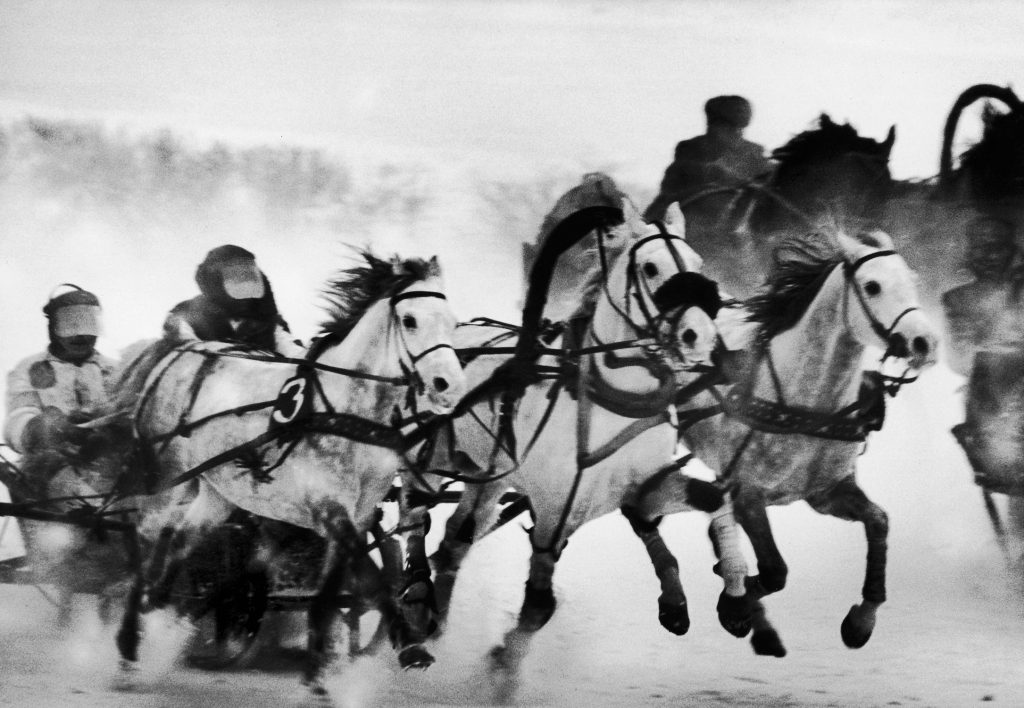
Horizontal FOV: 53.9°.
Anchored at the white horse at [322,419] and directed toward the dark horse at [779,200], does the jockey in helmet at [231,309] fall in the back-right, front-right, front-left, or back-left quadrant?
back-left

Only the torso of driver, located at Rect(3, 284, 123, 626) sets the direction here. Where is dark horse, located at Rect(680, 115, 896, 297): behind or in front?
in front

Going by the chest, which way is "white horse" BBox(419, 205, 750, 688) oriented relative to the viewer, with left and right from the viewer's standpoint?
facing the viewer and to the right of the viewer

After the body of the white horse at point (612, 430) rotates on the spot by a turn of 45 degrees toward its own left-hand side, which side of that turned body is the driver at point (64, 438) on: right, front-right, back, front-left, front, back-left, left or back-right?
back

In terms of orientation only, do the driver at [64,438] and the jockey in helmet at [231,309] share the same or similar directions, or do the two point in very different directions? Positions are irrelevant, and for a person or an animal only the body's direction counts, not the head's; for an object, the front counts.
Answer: same or similar directions

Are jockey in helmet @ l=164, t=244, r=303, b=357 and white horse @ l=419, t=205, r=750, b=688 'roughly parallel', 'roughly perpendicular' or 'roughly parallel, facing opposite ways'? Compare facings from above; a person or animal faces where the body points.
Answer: roughly parallel

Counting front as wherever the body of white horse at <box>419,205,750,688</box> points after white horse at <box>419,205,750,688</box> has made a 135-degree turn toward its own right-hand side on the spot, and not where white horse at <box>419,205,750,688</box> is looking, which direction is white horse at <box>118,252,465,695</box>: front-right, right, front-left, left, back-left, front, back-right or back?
front

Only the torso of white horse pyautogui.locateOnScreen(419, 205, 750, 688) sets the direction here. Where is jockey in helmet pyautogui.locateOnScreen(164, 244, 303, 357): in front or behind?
behind

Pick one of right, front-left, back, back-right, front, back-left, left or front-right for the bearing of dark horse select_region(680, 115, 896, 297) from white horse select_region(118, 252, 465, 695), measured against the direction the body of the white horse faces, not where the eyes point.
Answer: front-left

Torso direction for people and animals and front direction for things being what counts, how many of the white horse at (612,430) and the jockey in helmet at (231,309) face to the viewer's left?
0

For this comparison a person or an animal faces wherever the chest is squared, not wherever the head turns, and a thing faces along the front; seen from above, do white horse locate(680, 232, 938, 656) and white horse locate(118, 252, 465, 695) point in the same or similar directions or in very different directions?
same or similar directions

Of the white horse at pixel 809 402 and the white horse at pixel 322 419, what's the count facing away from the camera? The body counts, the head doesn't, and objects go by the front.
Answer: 0

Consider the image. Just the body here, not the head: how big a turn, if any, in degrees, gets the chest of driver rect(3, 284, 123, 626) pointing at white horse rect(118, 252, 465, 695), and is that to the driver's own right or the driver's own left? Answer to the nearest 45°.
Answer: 0° — they already face it

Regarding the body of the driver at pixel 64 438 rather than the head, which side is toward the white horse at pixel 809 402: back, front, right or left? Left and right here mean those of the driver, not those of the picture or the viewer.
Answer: front

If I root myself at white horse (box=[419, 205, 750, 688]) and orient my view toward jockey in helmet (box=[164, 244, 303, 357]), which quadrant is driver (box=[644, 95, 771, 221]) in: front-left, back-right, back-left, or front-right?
back-right
